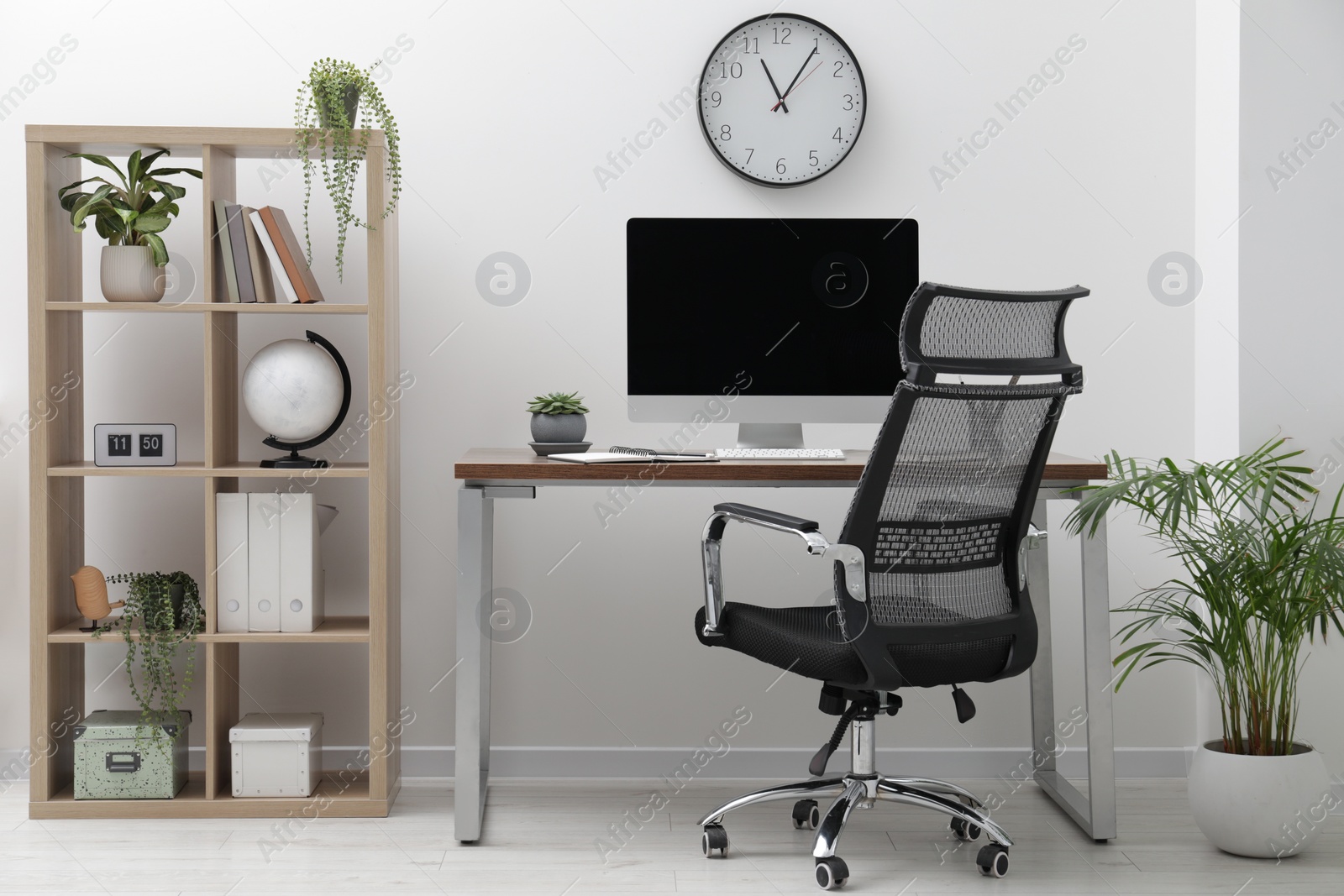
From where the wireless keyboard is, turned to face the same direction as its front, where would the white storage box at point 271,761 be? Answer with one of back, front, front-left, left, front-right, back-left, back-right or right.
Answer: right

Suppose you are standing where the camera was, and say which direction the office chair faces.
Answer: facing away from the viewer and to the left of the viewer

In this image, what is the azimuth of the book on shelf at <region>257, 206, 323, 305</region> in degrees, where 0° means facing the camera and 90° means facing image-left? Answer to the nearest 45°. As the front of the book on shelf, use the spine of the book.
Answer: approximately 0°

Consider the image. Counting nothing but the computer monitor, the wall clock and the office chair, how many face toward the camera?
2

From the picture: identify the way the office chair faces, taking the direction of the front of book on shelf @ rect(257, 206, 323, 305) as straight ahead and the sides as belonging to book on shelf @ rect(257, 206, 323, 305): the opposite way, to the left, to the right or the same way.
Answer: the opposite way

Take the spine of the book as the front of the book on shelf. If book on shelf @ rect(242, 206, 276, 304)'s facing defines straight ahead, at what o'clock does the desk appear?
The desk is roughly at 10 o'clock from the book on shelf.

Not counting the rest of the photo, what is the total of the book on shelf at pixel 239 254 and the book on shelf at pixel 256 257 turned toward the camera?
2

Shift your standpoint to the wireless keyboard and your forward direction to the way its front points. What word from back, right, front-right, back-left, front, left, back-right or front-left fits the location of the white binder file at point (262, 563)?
right

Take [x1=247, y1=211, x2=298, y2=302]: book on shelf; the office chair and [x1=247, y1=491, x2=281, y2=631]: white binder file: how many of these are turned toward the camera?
2
